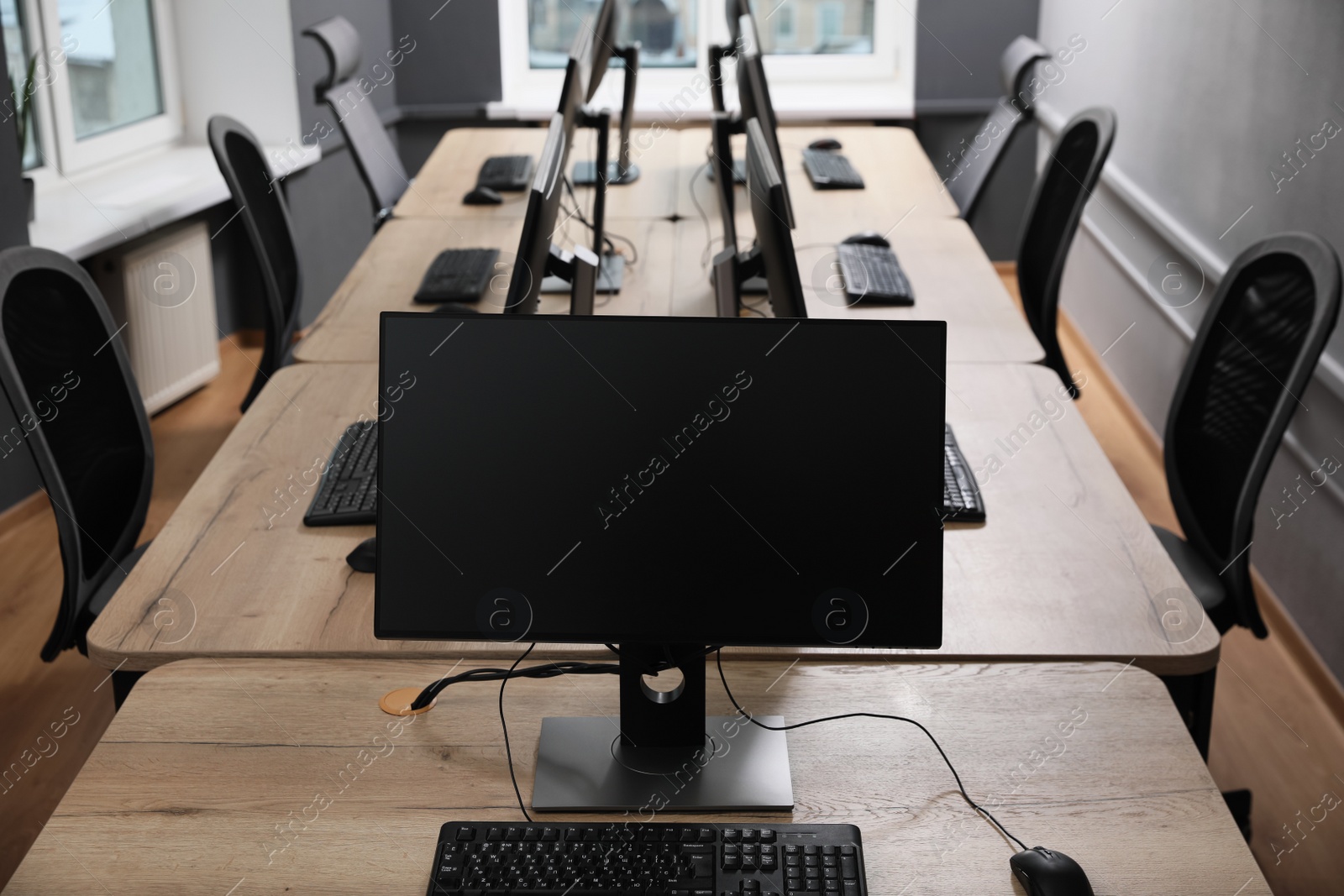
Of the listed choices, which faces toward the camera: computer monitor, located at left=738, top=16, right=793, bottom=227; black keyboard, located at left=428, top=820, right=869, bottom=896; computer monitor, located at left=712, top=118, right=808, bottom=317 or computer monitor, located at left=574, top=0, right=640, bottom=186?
the black keyboard

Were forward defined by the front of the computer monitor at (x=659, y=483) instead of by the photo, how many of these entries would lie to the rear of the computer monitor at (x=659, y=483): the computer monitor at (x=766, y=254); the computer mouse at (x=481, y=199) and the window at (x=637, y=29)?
3

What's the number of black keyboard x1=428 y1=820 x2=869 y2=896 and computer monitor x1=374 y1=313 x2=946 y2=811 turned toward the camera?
2

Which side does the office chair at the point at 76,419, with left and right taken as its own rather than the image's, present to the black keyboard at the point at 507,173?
left

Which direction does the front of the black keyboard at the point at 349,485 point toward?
to the viewer's left

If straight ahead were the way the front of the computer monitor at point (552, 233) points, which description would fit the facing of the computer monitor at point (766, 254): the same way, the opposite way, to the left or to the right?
the opposite way

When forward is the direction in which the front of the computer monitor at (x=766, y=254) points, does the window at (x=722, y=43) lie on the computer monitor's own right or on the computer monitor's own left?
on the computer monitor's own left

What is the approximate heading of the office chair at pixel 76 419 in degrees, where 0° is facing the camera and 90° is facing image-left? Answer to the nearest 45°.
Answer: approximately 315°

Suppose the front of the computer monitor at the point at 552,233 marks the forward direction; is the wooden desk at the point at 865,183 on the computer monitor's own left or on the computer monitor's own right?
on the computer monitor's own right

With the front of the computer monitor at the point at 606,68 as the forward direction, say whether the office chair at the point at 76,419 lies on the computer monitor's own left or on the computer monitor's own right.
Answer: on the computer monitor's own left

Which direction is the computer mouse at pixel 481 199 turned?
to the viewer's right

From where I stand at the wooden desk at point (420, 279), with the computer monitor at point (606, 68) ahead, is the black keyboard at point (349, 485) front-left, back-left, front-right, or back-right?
back-right

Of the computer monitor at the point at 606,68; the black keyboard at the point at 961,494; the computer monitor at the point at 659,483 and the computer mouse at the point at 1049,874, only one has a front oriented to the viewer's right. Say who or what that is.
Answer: the black keyboard

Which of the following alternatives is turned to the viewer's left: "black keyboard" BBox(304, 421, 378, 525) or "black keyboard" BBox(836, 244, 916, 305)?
"black keyboard" BBox(304, 421, 378, 525)

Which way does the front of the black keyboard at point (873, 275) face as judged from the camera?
facing to the right of the viewer

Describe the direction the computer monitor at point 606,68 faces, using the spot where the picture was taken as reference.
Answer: facing to the left of the viewer

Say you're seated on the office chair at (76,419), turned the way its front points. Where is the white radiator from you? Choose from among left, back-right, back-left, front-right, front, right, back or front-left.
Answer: back-left
